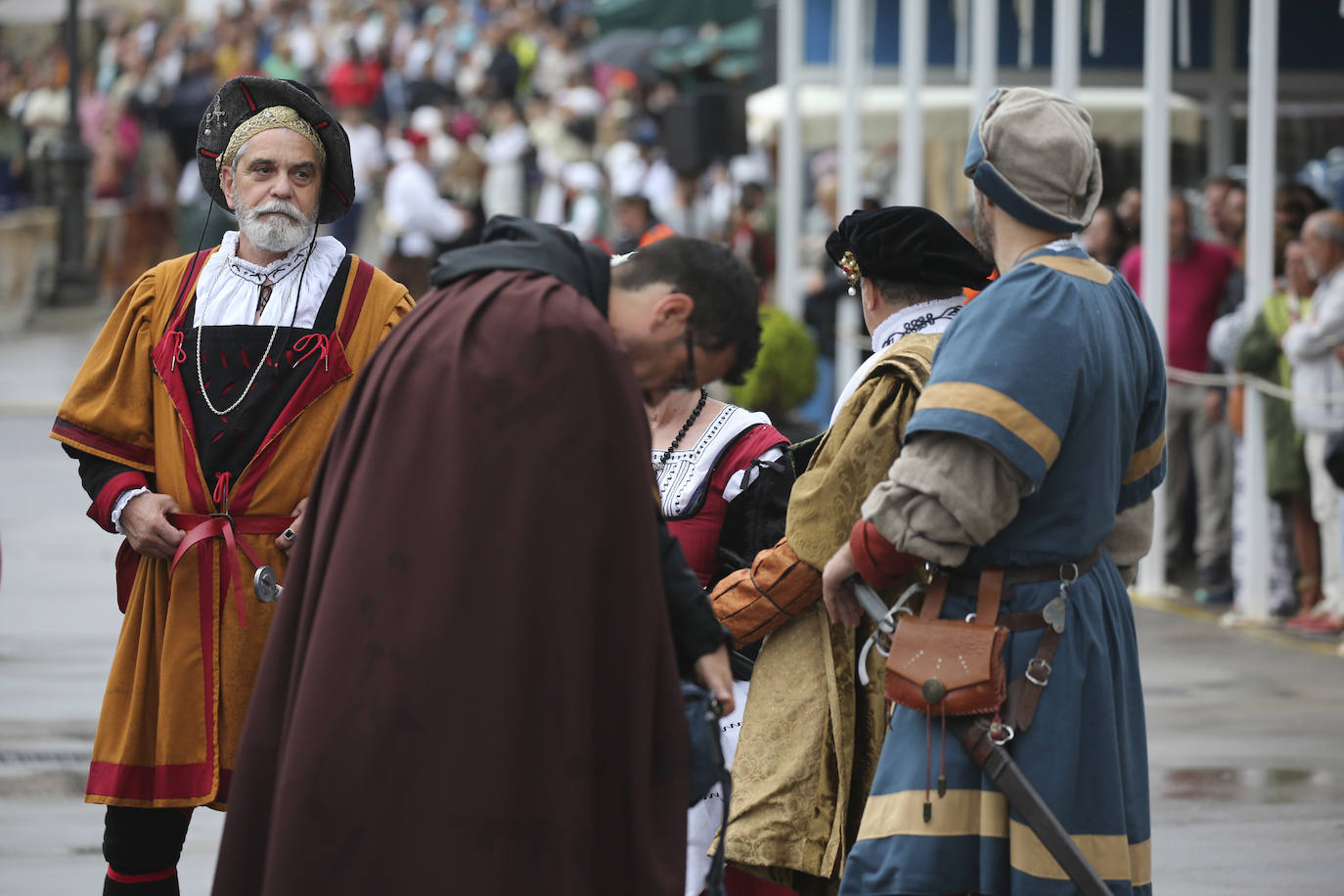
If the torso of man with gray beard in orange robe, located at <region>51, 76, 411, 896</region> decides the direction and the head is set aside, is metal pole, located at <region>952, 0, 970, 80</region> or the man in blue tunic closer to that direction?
the man in blue tunic

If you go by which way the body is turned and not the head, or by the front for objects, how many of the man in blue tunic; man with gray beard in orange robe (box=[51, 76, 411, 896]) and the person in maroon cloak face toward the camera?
1

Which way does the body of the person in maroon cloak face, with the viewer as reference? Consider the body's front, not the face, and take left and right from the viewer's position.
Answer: facing to the right of the viewer

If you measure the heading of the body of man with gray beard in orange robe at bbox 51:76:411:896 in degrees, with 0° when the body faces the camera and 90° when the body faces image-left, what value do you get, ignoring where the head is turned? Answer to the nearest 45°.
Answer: approximately 0°

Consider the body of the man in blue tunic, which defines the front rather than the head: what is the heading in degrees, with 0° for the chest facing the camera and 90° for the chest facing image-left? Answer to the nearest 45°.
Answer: approximately 135°

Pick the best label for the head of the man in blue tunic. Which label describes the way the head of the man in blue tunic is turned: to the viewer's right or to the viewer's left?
to the viewer's left

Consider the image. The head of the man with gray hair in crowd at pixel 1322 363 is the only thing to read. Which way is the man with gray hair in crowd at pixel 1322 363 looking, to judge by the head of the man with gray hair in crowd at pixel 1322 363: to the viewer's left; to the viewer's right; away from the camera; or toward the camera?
to the viewer's left

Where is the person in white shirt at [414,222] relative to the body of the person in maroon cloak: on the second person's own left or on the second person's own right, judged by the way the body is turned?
on the second person's own left

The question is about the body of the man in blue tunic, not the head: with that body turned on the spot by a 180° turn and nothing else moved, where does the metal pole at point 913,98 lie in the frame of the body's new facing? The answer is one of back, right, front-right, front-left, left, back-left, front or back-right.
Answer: back-left

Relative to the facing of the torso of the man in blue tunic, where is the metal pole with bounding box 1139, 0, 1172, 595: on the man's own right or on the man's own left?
on the man's own right

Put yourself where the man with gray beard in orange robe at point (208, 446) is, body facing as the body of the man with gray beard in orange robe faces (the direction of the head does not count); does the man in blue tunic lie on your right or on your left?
on your left
